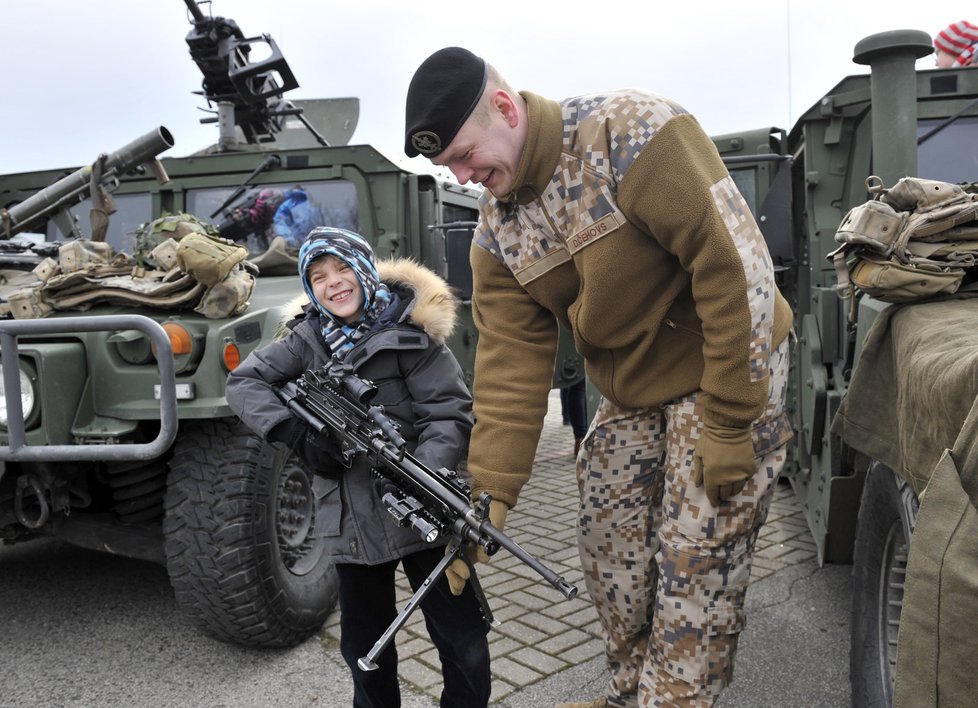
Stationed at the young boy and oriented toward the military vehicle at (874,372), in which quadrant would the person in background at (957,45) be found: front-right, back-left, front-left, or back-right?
front-left

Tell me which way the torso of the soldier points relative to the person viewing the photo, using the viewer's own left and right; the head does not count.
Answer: facing the viewer and to the left of the viewer

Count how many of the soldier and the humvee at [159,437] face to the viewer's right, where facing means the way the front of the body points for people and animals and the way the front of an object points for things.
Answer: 0

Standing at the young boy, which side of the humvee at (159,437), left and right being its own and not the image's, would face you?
left

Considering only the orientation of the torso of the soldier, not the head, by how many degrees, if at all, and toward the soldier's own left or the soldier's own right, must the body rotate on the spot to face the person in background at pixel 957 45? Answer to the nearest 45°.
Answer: approximately 180°

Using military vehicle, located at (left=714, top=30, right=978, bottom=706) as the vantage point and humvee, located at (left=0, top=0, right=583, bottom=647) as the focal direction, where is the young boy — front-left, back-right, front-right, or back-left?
front-left

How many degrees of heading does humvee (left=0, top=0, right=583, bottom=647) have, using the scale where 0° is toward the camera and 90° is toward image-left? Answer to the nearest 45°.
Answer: approximately 45°

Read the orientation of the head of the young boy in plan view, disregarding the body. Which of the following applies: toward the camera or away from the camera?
toward the camera

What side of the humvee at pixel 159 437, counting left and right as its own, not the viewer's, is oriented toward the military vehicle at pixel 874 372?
left

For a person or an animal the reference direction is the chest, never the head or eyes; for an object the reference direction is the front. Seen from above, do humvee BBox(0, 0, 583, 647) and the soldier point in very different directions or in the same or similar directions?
same or similar directions

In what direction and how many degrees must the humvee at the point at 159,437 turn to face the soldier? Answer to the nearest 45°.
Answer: approximately 90° to its left

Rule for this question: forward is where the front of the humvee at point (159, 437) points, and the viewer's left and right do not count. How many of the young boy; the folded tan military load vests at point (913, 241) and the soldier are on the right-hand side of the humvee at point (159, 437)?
0
